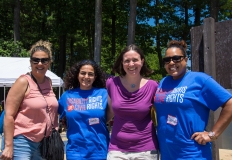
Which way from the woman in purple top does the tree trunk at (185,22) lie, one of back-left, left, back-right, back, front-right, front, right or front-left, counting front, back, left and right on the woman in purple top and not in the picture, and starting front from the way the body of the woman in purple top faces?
back

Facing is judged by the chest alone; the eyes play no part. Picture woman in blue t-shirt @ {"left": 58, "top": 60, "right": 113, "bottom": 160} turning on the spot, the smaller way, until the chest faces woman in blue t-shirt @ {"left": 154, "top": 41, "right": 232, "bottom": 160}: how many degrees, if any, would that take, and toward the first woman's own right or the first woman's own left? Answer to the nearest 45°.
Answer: approximately 45° to the first woman's own left

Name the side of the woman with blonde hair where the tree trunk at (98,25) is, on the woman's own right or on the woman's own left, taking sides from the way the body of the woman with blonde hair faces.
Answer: on the woman's own left

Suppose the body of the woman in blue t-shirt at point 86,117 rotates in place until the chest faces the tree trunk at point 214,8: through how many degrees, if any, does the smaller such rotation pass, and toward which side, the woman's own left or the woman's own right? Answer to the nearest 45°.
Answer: approximately 135° to the woman's own left

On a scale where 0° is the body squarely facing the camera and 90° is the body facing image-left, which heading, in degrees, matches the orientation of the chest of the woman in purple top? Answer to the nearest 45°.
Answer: approximately 0°

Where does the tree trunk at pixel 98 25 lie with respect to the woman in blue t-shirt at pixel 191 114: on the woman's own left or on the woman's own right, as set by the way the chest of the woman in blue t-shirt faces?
on the woman's own right

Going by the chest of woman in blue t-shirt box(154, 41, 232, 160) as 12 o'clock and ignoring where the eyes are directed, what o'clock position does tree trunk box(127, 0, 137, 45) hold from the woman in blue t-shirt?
The tree trunk is roughly at 4 o'clock from the woman in blue t-shirt.

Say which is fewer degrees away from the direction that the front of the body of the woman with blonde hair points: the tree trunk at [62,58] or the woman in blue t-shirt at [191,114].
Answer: the woman in blue t-shirt

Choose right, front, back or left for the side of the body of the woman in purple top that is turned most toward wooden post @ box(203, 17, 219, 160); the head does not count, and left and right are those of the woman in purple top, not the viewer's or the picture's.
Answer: left

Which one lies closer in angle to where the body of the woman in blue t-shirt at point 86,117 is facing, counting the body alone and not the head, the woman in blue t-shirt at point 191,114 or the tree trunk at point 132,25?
the woman in blue t-shirt
